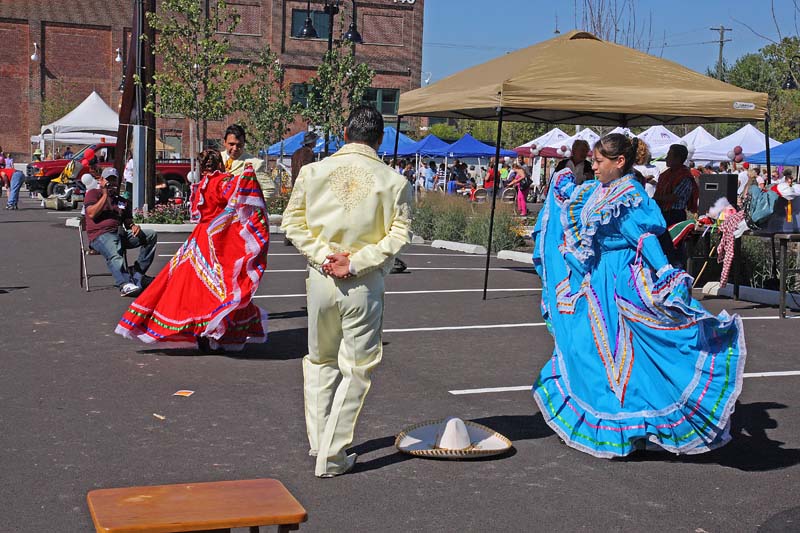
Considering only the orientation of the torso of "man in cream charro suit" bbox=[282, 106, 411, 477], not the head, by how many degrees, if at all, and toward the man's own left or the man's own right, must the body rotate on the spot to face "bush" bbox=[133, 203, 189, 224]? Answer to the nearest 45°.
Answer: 0° — they already face it

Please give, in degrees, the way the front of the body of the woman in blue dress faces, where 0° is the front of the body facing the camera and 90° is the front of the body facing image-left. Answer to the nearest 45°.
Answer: approximately 45°

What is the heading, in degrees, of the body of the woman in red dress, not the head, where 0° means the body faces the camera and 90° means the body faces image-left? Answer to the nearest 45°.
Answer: approximately 225°

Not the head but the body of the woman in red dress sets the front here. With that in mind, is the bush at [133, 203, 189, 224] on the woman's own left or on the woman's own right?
on the woman's own left

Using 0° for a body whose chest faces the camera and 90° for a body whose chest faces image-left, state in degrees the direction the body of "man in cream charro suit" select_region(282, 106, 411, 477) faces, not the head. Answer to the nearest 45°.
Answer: approximately 180°

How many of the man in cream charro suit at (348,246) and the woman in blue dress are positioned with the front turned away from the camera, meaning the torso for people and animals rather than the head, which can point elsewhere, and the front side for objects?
1

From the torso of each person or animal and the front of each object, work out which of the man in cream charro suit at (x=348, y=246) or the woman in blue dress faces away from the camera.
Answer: the man in cream charro suit

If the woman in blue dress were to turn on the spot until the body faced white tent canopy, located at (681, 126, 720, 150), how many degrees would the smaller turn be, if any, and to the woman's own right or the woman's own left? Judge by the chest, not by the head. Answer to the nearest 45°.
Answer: approximately 135° to the woman's own right

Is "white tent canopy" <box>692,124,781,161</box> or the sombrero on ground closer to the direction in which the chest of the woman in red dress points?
the white tent canopy

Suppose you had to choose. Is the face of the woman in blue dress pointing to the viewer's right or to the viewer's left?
to the viewer's left
